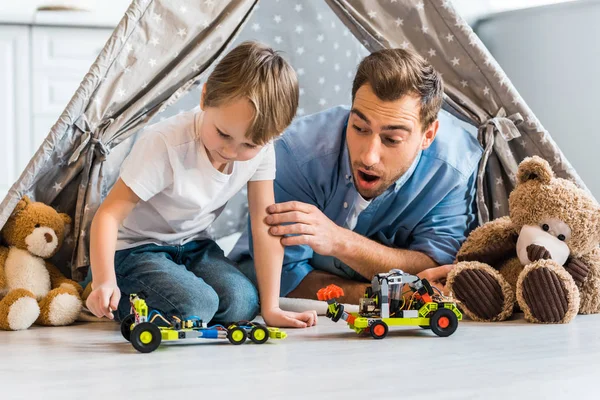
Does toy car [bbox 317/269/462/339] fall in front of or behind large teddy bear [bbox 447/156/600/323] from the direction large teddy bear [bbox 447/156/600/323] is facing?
in front

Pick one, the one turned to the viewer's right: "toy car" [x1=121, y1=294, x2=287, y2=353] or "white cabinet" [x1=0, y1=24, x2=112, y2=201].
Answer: the toy car

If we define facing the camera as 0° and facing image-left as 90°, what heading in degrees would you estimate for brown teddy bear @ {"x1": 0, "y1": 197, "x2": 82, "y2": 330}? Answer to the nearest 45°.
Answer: approximately 315°

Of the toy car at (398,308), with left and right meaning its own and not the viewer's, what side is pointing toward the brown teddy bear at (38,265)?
front

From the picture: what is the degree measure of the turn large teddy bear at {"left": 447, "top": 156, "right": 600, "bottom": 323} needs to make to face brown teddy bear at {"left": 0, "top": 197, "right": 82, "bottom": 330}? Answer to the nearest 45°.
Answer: approximately 45° to its right

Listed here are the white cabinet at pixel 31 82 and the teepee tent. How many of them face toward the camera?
2

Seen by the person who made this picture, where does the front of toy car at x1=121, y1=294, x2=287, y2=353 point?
facing to the right of the viewer

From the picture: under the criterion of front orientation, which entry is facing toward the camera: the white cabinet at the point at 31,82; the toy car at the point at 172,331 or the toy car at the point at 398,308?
the white cabinet

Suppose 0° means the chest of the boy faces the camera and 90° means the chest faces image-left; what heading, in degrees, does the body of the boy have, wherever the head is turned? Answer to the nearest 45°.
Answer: approximately 315°

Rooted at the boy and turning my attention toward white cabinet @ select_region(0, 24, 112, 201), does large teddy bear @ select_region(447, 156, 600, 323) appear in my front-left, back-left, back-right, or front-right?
back-right

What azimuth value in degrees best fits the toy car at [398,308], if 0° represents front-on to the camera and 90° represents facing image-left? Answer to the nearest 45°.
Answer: approximately 90°

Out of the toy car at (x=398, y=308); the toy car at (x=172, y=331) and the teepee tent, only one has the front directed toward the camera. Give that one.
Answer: the teepee tent

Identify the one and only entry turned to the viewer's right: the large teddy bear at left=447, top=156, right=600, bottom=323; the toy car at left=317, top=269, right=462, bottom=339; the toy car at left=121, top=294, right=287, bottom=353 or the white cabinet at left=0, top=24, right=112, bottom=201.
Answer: the toy car at left=121, top=294, right=287, bottom=353
